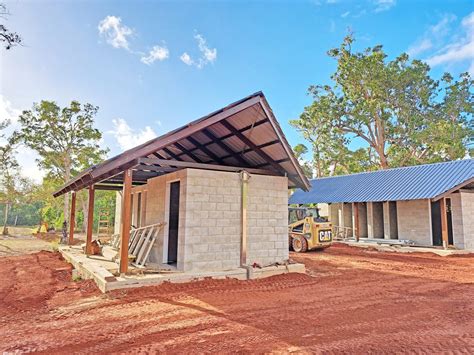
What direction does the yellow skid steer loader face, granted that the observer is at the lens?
facing away from the viewer and to the left of the viewer

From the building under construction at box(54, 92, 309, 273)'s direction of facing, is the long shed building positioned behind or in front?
behind

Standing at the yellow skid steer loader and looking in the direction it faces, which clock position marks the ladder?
The ladder is roughly at 11 o'clock from the yellow skid steer loader.

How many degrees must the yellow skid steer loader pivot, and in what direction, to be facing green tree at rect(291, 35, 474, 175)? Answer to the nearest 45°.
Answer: approximately 90° to its right

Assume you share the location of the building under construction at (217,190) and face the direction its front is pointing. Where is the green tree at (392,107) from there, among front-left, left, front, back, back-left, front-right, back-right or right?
back

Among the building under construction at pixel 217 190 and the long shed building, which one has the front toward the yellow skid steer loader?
the long shed building

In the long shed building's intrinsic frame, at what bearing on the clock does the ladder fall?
The ladder is roughly at 1 o'clock from the long shed building.
